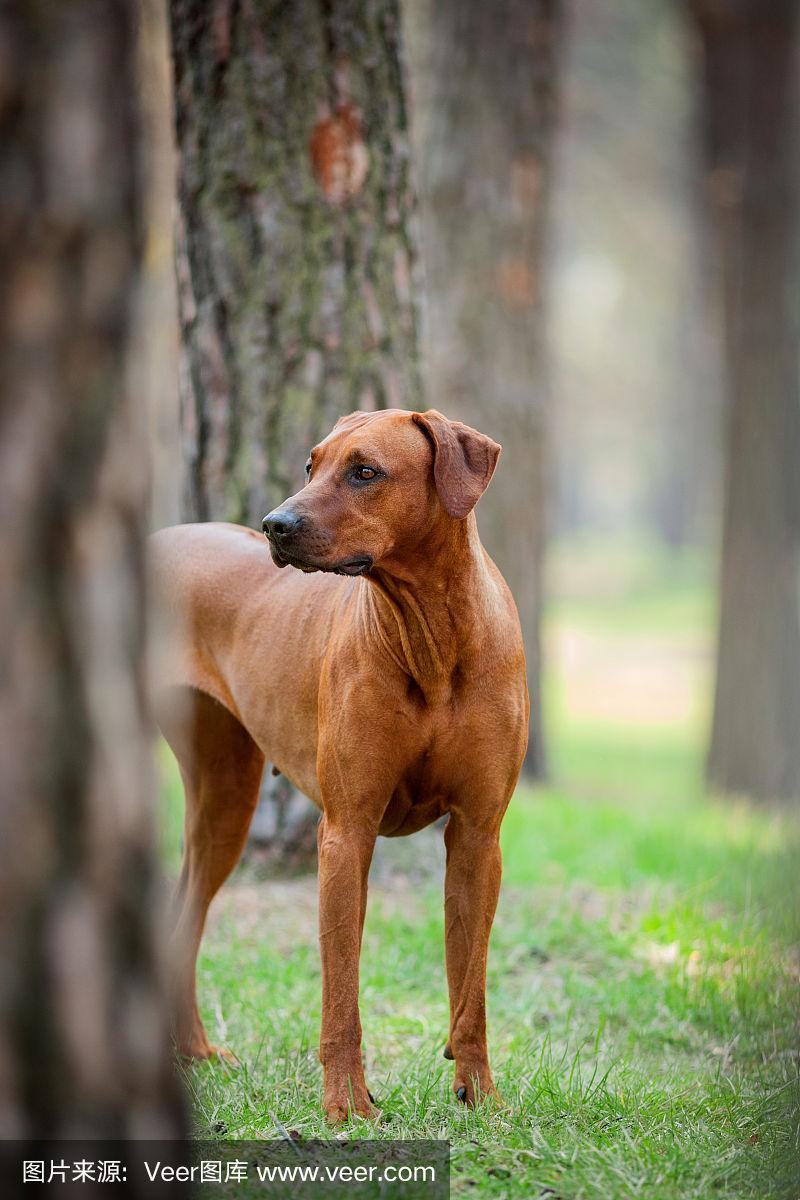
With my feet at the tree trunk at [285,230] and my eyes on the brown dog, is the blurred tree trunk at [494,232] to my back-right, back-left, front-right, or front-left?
back-left

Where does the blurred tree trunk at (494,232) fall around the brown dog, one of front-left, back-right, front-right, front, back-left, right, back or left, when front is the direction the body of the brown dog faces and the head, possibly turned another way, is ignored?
back-left

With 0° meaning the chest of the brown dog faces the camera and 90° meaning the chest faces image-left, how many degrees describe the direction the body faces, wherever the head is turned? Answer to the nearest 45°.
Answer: approximately 315°

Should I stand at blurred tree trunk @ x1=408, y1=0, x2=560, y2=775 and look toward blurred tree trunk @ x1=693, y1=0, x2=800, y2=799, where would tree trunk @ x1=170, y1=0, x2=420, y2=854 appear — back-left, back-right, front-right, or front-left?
back-right

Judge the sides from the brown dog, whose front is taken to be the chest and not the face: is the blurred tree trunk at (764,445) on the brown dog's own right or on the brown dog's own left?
on the brown dog's own left

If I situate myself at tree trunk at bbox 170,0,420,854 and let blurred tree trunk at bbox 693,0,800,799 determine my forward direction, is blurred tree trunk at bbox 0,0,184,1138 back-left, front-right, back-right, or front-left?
back-right

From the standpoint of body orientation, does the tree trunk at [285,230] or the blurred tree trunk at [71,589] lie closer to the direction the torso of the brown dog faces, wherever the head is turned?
the blurred tree trunk

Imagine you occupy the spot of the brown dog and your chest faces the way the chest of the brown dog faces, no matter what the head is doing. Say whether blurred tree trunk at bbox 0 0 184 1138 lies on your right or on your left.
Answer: on your right

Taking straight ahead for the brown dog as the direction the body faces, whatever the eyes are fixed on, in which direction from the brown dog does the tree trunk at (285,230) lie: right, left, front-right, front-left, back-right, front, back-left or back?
back-left
